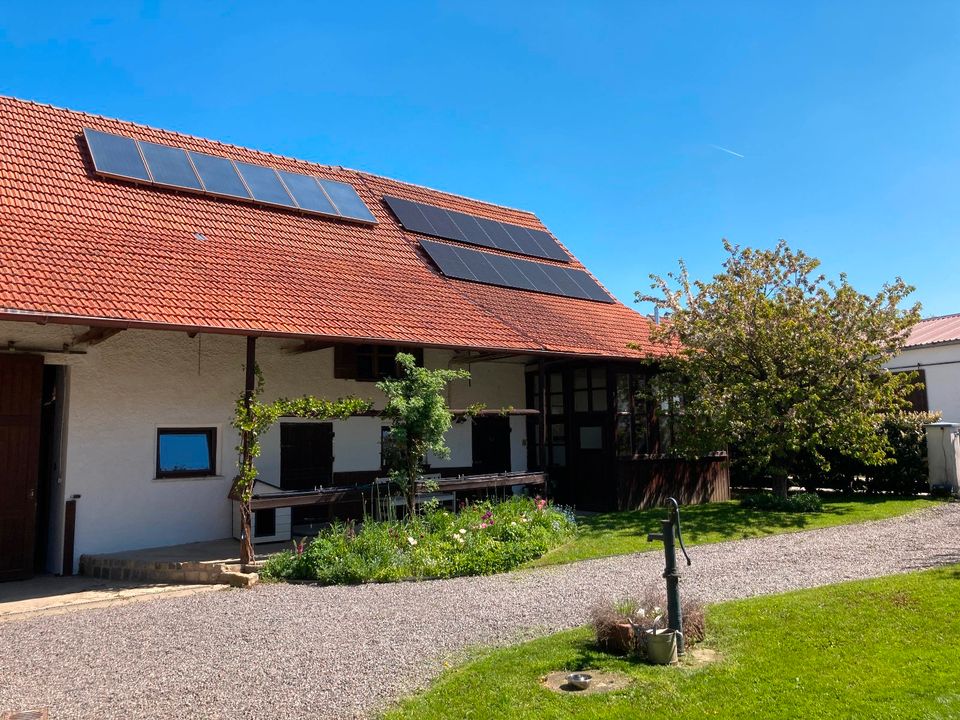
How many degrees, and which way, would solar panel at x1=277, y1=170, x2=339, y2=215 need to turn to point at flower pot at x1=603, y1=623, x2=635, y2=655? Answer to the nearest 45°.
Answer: approximately 45° to its right

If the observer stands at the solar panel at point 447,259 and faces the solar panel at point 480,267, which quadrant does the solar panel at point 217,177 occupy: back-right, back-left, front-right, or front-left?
back-left

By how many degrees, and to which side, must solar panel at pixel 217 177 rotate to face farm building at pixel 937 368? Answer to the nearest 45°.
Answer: approximately 45° to its left

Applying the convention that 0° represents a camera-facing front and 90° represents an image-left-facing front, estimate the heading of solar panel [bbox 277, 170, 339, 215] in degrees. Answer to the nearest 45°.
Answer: approximately 315°

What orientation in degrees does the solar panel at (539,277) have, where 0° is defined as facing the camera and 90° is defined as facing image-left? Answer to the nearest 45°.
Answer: approximately 315°
